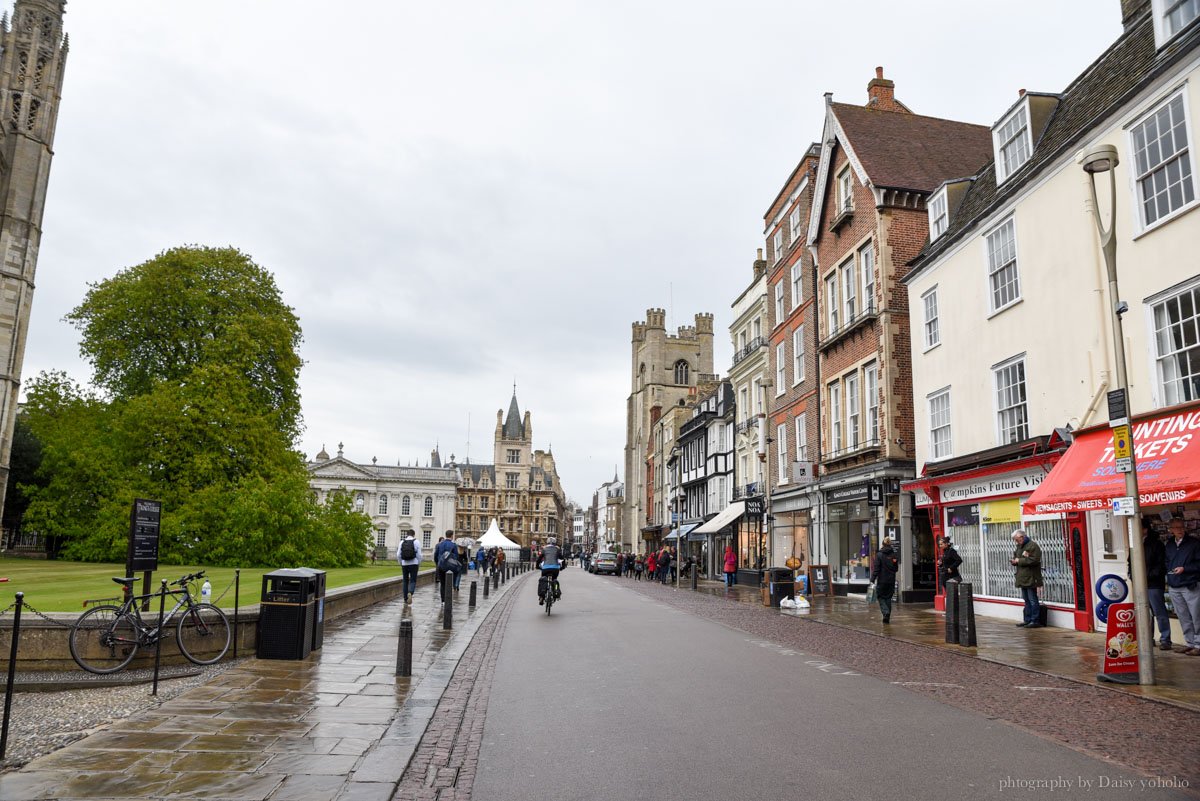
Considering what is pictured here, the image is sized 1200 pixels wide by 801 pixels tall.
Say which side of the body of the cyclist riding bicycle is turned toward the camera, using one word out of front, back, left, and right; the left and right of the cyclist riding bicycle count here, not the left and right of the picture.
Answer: back

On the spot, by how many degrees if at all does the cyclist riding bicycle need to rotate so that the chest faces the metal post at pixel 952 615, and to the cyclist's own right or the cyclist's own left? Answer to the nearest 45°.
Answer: approximately 135° to the cyclist's own right

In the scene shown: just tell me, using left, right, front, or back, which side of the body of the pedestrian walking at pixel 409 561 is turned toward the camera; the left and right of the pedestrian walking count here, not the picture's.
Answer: back

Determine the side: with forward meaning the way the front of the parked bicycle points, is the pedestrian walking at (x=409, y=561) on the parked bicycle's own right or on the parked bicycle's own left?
on the parked bicycle's own left

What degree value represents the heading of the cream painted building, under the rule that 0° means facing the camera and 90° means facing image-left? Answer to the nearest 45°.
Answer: approximately 45°

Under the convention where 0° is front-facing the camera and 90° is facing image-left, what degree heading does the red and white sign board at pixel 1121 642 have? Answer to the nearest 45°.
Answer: approximately 0°

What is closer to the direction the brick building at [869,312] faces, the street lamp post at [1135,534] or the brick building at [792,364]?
the street lamp post

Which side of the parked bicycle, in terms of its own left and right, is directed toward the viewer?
right

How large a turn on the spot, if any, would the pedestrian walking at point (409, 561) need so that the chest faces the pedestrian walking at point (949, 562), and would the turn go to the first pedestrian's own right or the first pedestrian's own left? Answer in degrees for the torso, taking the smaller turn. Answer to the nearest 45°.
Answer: approximately 135° to the first pedestrian's own right

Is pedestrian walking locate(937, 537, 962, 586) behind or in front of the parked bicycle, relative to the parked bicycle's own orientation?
in front
